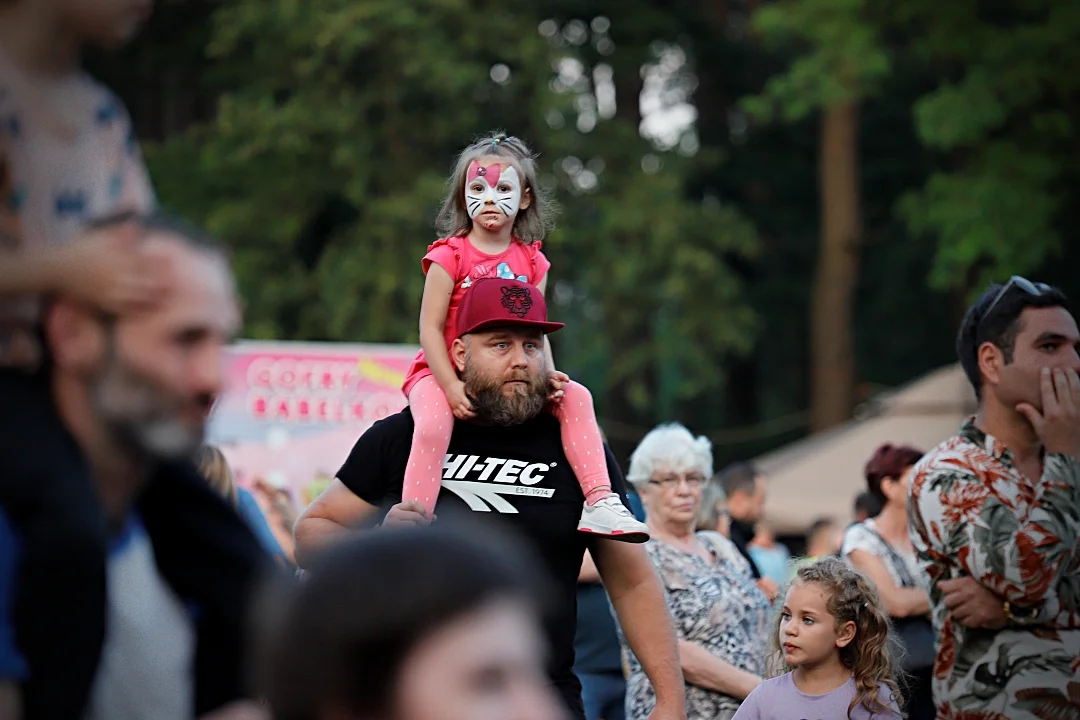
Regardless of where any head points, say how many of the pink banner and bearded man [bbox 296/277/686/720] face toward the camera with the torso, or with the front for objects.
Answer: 2

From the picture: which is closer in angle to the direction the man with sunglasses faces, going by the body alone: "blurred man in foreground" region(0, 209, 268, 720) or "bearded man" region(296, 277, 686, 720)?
the blurred man in foreground

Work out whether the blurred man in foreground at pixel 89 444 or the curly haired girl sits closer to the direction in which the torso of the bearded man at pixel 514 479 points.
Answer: the blurred man in foreground
